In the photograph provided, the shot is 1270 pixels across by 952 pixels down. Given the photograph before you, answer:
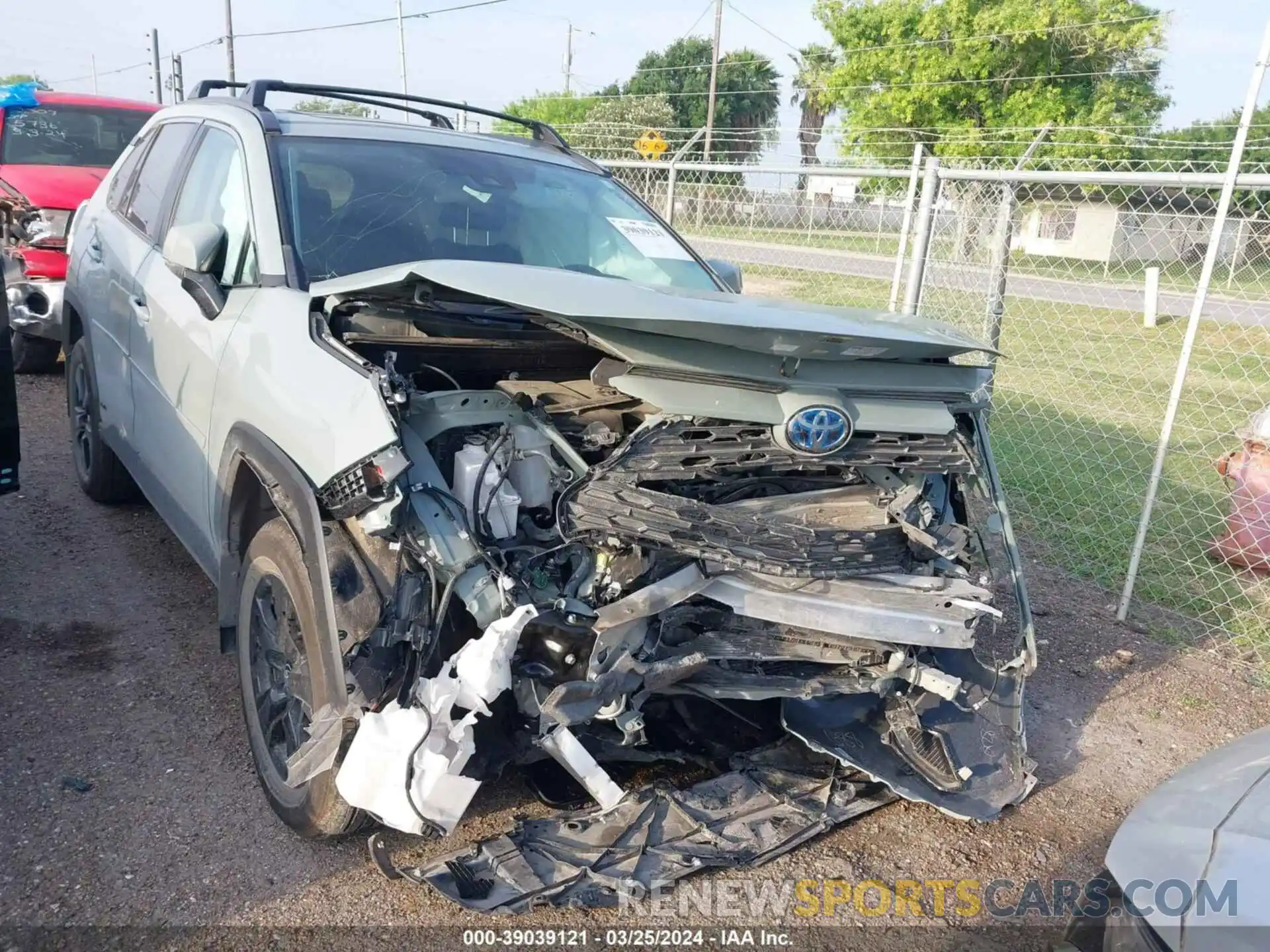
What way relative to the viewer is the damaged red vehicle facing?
toward the camera

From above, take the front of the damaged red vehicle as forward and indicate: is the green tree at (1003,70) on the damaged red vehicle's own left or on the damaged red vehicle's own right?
on the damaged red vehicle's own left

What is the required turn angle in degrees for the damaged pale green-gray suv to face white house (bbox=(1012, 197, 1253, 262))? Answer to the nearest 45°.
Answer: approximately 90° to its left

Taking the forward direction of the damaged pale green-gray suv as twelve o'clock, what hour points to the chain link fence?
The chain link fence is roughly at 9 o'clock from the damaged pale green-gray suv.

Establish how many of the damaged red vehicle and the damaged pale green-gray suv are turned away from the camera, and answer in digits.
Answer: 0

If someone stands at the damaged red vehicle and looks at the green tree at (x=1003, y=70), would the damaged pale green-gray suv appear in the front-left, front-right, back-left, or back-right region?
back-right

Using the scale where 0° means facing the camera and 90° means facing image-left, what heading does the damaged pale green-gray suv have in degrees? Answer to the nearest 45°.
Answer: approximately 315°

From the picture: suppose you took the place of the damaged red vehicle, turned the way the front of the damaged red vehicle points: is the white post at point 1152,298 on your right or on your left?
on your left

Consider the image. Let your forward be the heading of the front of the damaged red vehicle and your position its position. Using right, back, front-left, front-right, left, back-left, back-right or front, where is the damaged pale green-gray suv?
front

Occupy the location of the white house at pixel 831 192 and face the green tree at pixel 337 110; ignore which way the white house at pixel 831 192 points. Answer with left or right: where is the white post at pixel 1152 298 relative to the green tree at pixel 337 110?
left

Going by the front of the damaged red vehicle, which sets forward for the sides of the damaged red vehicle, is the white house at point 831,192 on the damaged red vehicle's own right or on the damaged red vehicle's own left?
on the damaged red vehicle's own left

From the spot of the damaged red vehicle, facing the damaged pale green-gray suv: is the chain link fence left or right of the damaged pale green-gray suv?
left

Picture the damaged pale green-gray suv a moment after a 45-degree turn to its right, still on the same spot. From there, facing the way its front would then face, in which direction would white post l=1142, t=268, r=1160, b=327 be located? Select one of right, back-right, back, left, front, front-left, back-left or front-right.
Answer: back-left

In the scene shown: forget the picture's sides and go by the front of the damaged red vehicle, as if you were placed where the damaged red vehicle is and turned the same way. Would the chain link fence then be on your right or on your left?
on your left
